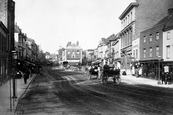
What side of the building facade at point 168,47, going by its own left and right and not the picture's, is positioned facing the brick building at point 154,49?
right

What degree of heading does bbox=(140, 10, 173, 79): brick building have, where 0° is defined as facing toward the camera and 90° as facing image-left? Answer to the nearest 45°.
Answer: approximately 45°
